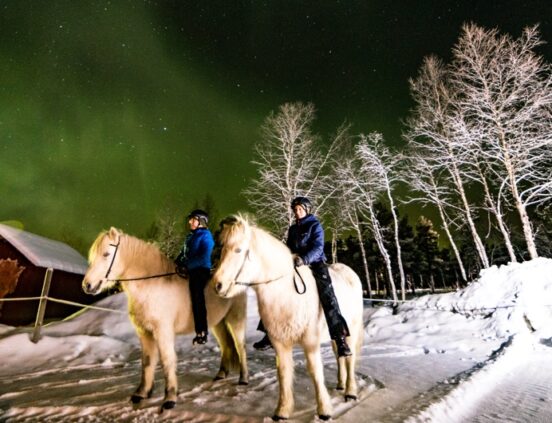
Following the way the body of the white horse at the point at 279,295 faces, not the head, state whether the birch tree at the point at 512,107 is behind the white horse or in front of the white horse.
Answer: behind

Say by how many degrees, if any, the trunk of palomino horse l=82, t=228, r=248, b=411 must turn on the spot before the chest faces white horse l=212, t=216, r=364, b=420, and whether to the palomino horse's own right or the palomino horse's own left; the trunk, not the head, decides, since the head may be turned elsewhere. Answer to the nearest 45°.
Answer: approximately 90° to the palomino horse's own left

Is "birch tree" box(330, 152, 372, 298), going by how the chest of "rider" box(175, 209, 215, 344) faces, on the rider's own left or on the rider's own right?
on the rider's own right

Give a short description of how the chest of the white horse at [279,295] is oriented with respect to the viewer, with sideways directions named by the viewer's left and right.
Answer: facing the viewer and to the left of the viewer

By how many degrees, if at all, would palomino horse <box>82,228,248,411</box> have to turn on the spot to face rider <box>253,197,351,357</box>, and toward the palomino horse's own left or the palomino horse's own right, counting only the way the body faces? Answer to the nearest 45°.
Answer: approximately 90° to the palomino horse's own left

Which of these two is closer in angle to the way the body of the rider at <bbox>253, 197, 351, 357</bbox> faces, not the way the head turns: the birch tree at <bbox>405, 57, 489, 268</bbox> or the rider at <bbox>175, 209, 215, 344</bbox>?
the rider

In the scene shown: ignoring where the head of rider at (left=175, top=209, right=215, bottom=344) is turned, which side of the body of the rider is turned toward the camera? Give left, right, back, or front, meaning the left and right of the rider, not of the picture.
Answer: left

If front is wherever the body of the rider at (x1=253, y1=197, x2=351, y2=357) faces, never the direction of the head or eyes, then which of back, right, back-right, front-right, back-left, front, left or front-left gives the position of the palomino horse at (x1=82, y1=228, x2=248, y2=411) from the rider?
front-right

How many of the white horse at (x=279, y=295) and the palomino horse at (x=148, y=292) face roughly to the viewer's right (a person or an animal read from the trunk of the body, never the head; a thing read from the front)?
0

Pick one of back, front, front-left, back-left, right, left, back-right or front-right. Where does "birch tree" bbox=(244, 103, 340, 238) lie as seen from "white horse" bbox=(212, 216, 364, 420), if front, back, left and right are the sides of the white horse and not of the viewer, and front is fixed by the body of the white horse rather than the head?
back-right

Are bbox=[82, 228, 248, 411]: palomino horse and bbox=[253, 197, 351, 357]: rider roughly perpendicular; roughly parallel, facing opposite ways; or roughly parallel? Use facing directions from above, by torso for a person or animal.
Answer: roughly parallel
